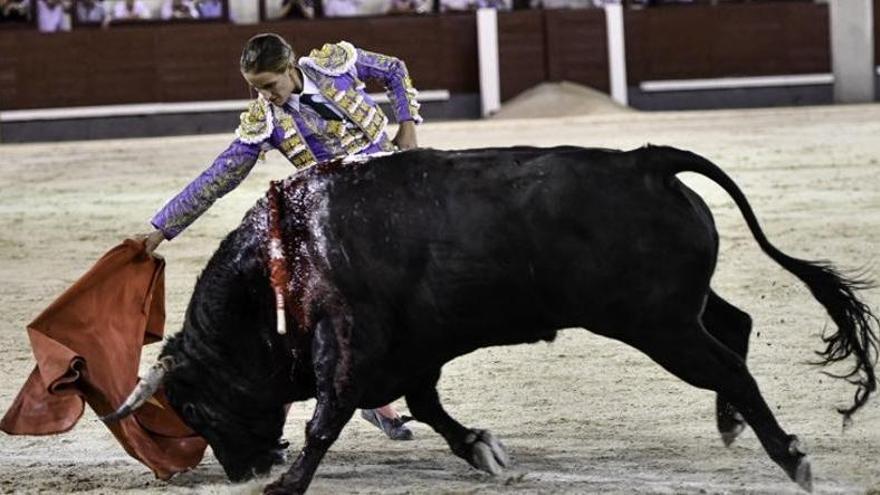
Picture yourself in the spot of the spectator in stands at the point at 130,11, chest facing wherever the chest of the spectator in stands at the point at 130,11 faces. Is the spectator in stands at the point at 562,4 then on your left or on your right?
on your left

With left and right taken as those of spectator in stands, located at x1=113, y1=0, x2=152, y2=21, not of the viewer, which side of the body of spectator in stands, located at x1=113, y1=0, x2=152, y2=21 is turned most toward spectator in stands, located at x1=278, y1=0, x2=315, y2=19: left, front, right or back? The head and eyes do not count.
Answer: left

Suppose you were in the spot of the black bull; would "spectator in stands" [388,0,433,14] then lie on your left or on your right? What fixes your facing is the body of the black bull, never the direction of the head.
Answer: on your right

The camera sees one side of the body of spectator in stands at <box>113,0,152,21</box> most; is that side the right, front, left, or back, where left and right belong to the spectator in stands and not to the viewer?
front

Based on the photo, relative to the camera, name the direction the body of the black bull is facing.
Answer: to the viewer's left

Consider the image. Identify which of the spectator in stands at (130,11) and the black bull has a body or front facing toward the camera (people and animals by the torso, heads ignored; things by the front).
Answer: the spectator in stands

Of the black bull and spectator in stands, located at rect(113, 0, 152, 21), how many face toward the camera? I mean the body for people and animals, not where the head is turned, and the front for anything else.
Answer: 1

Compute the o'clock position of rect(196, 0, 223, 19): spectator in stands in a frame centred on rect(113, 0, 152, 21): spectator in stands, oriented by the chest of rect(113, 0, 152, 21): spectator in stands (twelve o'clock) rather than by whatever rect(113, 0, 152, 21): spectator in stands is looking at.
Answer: rect(196, 0, 223, 19): spectator in stands is roughly at 9 o'clock from rect(113, 0, 152, 21): spectator in stands.

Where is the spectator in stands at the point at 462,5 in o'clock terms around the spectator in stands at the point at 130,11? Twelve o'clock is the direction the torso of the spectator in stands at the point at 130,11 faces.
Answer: the spectator in stands at the point at 462,5 is roughly at 9 o'clock from the spectator in stands at the point at 130,11.

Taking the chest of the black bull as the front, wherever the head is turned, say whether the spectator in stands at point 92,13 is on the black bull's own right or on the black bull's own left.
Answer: on the black bull's own right

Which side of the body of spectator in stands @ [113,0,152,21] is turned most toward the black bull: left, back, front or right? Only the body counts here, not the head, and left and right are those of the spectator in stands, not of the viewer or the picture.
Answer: front

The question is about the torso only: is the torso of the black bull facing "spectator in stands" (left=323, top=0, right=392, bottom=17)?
no

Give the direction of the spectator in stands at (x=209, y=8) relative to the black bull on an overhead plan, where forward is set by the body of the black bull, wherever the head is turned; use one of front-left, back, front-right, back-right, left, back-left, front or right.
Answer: right

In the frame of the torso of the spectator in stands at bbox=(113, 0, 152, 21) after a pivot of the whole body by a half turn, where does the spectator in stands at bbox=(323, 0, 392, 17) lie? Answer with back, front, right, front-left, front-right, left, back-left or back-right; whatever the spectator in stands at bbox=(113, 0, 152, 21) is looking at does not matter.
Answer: right

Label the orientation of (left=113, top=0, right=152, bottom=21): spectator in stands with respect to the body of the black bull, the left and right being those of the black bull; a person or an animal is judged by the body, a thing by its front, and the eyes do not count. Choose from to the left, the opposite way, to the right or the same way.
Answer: to the left

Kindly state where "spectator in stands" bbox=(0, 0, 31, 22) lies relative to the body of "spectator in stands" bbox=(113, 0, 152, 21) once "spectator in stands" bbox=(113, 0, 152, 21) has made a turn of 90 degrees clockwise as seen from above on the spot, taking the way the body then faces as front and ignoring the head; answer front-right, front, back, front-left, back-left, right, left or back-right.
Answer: front
